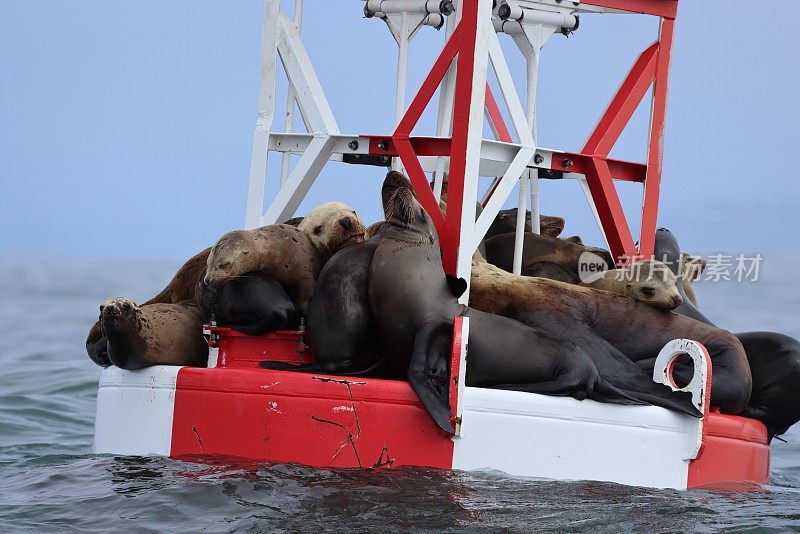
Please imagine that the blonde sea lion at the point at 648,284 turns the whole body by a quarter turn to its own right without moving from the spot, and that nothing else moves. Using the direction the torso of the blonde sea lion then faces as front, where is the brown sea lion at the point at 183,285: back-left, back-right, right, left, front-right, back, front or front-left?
front-right

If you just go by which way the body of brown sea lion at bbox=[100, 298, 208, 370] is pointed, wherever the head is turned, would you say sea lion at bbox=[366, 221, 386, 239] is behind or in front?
behind

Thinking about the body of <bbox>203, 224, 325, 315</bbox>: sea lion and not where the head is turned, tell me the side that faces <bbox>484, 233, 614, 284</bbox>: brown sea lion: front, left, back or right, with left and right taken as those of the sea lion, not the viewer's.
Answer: back

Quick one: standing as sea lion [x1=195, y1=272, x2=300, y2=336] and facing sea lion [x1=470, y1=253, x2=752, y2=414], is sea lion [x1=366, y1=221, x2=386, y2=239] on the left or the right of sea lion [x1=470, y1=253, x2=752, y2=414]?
left

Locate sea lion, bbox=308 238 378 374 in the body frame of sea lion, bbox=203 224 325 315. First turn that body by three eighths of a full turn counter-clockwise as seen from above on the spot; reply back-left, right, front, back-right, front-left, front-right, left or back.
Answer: front

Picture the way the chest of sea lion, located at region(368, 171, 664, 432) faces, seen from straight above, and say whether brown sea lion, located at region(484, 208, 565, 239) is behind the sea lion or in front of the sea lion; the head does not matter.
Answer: behind

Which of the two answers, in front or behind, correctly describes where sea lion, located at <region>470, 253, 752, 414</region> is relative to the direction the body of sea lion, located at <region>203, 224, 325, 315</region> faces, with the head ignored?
behind

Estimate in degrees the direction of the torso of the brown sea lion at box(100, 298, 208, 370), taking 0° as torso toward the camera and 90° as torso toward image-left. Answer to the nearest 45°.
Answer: approximately 45°

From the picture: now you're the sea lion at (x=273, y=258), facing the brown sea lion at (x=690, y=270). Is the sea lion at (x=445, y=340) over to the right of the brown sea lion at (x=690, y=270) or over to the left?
right

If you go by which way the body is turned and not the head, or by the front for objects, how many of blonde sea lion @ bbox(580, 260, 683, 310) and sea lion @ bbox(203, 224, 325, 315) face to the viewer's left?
1

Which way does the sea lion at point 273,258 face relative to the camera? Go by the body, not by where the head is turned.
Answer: to the viewer's left

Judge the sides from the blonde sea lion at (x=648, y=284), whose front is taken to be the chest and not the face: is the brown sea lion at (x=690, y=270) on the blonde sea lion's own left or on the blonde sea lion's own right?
on the blonde sea lion's own left

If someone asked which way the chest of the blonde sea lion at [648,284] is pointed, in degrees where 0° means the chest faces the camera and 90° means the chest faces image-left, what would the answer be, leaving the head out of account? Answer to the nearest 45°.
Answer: approximately 315°

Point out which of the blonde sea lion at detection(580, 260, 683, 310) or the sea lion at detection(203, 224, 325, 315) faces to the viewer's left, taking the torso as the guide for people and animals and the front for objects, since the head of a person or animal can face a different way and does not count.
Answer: the sea lion

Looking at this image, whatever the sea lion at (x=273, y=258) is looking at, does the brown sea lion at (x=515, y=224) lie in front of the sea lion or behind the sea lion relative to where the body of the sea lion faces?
behind
